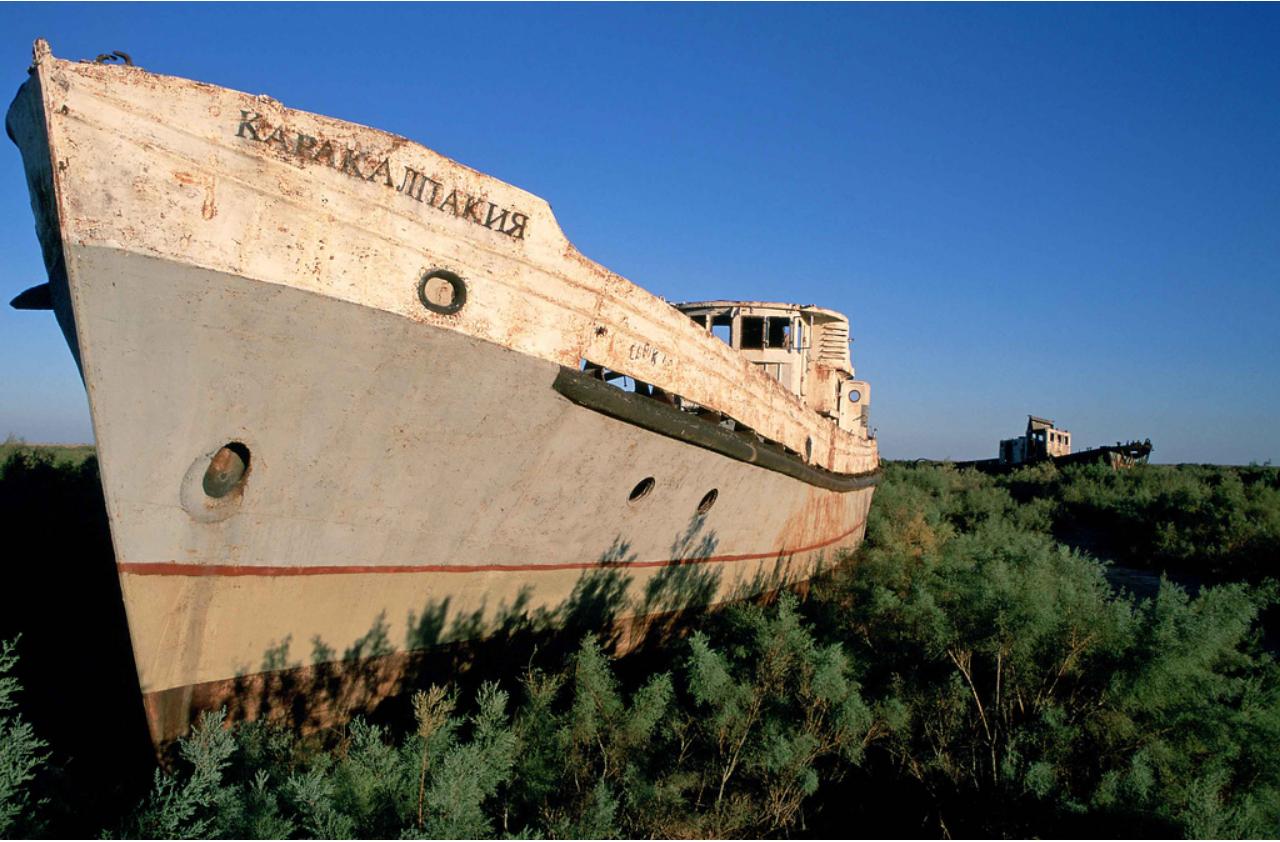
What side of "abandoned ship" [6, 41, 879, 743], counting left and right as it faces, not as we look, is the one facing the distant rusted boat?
back

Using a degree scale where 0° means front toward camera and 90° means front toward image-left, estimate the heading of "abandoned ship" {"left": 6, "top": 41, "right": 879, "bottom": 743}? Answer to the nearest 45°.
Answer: approximately 45°
